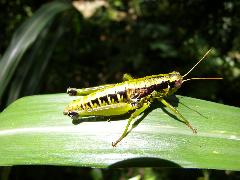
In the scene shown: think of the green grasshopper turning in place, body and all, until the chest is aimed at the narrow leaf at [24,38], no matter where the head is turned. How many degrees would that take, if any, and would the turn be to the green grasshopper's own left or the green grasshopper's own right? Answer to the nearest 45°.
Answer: approximately 135° to the green grasshopper's own left

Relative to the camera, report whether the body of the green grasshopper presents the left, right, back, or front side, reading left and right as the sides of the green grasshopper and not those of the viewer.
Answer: right
